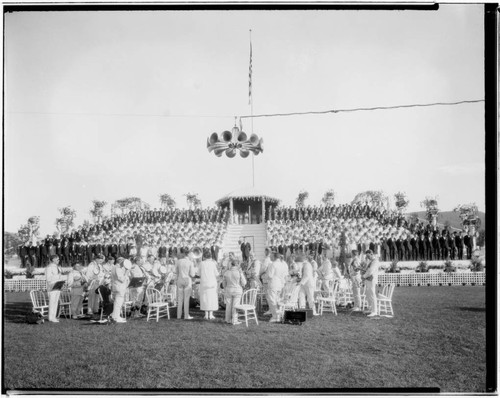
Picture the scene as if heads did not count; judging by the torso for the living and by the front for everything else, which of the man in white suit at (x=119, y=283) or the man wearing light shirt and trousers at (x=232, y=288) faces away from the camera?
the man wearing light shirt and trousers

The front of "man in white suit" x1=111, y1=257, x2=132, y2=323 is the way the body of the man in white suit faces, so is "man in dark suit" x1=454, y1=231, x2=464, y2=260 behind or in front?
in front

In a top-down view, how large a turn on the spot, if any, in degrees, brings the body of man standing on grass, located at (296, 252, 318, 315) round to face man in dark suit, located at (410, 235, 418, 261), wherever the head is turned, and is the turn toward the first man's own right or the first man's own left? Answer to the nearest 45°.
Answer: approximately 90° to the first man's own right

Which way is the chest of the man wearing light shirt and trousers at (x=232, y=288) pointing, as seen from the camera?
away from the camera

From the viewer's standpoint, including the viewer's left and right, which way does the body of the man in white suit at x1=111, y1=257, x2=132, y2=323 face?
facing to the right of the viewer

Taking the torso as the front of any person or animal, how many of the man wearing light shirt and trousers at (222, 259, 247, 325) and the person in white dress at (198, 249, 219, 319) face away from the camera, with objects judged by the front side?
2

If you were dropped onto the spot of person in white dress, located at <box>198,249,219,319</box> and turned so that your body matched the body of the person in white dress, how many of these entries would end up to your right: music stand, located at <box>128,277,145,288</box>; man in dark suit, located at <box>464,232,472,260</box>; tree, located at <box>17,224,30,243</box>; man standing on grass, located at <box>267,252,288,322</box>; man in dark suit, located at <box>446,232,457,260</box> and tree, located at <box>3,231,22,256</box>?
3

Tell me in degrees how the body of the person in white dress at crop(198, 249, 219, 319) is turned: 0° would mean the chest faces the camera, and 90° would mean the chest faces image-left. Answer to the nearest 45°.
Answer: approximately 180°

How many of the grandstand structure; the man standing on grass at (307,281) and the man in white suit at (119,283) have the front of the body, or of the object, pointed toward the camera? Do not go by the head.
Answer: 1

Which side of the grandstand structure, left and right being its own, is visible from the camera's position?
front

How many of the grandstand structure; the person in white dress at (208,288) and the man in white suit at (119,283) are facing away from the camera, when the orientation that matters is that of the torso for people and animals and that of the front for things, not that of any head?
1

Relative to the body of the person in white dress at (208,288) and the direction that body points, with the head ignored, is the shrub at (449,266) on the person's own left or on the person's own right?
on the person's own right

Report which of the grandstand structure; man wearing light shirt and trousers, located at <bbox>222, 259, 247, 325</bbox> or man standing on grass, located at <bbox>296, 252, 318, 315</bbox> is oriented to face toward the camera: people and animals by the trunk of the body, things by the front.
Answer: the grandstand structure
